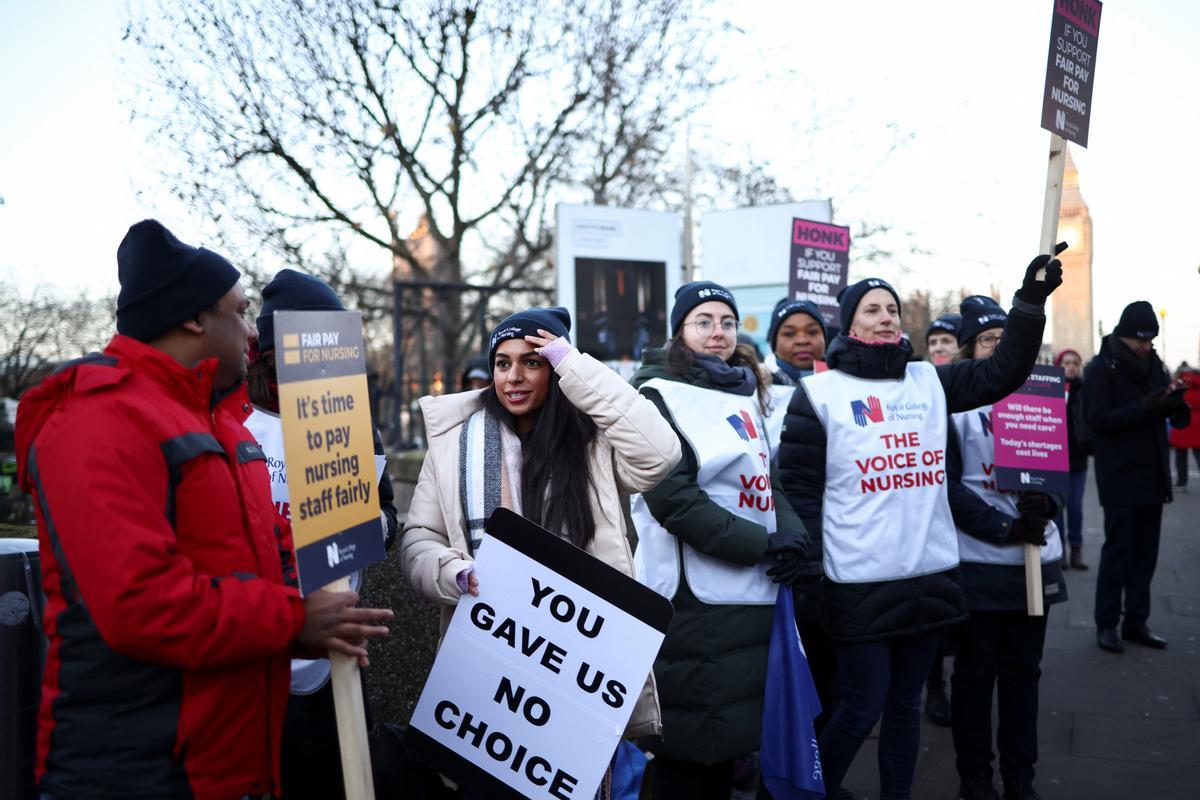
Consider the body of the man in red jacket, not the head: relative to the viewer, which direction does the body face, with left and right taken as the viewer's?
facing to the right of the viewer

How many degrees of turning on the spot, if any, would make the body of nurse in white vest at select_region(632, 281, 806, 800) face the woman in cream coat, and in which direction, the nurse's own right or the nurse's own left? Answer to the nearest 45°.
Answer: approximately 90° to the nurse's own right

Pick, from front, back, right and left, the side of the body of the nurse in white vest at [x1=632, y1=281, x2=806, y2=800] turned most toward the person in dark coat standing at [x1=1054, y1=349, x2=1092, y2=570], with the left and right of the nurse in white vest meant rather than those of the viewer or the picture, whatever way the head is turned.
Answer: left

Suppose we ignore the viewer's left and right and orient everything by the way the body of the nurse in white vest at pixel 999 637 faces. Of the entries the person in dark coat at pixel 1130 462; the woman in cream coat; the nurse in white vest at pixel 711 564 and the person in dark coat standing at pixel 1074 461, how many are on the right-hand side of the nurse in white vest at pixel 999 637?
2

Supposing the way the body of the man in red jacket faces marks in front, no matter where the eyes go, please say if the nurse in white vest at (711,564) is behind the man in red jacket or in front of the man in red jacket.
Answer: in front

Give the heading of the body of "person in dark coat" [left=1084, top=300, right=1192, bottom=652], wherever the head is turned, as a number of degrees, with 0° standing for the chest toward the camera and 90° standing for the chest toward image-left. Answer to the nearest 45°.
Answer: approximately 315°

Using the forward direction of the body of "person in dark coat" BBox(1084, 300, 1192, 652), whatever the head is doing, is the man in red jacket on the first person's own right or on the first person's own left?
on the first person's own right

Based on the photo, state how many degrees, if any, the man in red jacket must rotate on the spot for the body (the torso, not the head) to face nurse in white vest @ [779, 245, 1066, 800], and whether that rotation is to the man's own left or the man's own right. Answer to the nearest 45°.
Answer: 0° — they already face them

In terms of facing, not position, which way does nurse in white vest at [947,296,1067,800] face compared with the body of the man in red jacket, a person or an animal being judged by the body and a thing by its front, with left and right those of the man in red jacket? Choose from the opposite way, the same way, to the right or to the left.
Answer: to the right

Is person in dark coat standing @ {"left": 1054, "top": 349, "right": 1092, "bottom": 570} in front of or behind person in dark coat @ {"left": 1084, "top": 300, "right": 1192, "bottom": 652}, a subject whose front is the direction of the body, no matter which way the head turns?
behind

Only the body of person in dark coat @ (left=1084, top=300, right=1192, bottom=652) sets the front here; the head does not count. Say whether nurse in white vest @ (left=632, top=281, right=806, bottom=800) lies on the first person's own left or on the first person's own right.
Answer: on the first person's own right
